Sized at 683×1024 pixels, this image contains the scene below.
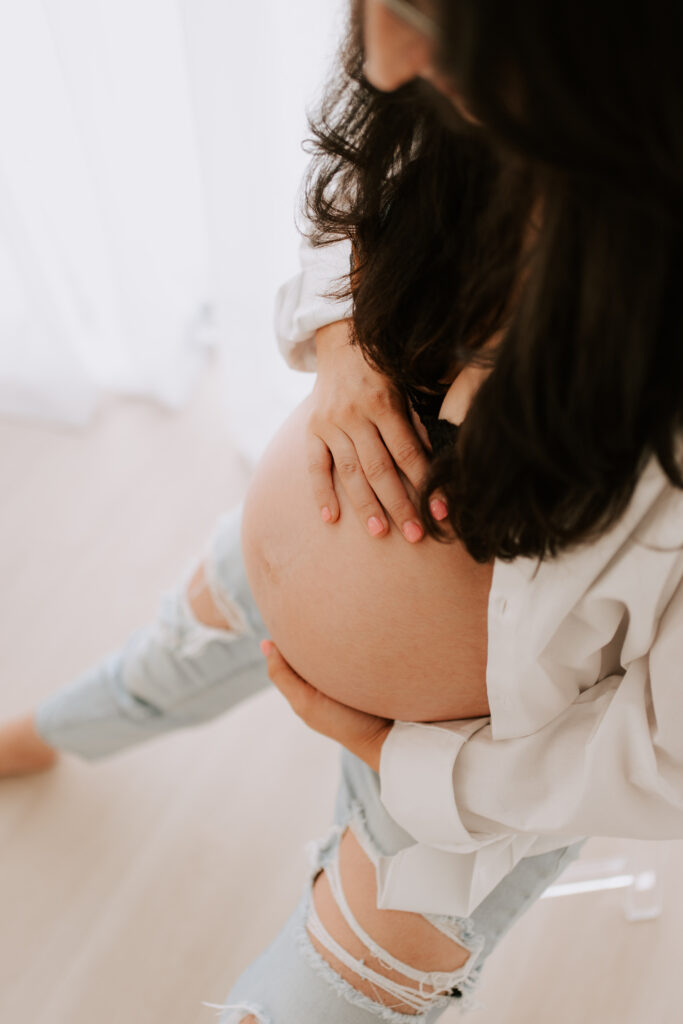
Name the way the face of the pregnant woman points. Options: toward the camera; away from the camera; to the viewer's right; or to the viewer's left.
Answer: to the viewer's left

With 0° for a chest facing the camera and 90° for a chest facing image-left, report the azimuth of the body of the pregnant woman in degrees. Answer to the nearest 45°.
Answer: approximately 45°
